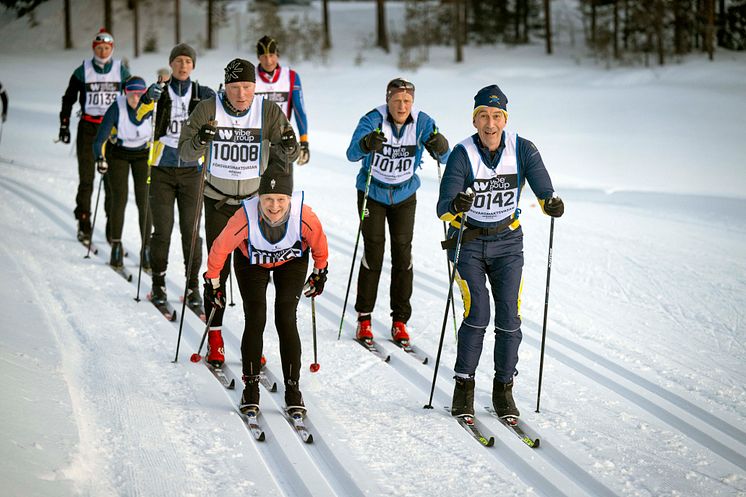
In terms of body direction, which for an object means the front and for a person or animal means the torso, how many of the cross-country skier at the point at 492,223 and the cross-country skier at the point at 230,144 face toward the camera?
2

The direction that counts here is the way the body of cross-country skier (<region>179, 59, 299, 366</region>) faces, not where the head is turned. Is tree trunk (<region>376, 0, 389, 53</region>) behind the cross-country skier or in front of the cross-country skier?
behind

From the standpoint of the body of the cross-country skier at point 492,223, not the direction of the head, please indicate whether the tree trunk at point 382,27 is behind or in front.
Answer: behind

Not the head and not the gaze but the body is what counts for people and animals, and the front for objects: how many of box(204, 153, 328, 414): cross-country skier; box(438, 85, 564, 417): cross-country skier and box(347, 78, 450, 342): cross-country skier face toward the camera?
3

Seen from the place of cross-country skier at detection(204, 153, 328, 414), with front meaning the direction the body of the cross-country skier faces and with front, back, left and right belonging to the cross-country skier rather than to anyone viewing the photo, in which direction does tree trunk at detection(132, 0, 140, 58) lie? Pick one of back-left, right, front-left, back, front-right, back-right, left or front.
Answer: back

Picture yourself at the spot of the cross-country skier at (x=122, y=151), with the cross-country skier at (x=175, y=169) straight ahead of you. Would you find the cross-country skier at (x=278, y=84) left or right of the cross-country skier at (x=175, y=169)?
left

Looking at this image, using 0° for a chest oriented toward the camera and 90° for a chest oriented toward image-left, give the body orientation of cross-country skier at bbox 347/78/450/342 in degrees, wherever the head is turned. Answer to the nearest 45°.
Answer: approximately 0°

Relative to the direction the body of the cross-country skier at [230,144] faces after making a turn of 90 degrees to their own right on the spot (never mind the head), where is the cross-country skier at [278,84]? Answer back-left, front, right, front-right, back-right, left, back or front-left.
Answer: right
